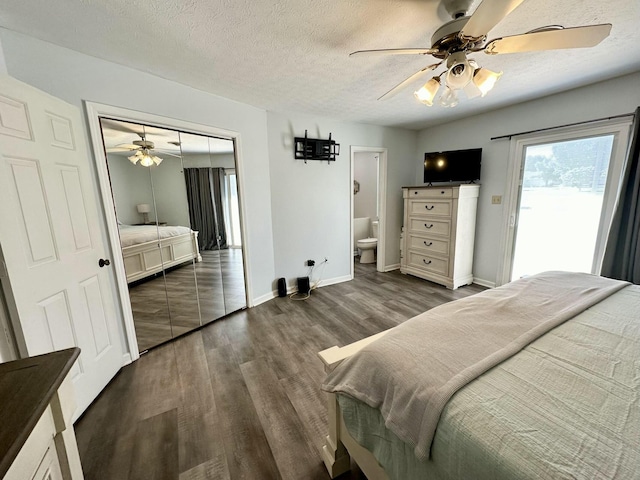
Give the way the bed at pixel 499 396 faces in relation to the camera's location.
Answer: facing away from the viewer and to the left of the viewer

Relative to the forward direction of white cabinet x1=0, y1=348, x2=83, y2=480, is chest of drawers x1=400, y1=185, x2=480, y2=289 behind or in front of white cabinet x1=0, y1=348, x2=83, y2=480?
in front

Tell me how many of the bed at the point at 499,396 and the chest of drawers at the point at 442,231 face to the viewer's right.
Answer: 0

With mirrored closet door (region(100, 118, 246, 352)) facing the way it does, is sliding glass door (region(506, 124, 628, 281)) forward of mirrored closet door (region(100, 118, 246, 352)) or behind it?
forward

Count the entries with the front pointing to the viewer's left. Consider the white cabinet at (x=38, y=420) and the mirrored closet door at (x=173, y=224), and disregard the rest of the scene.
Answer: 0

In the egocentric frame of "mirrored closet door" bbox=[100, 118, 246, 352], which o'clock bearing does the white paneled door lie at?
The white paneled door is roughly at 3 o'clock from the mirrored closet door.

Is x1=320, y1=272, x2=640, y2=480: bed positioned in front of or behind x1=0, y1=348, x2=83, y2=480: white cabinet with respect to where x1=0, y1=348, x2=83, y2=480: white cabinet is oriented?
in front

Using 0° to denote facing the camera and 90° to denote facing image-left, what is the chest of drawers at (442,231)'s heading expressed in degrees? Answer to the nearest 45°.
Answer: approximately 45°

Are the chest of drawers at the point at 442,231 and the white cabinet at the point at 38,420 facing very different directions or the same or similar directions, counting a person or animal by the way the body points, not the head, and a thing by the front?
very different directions
